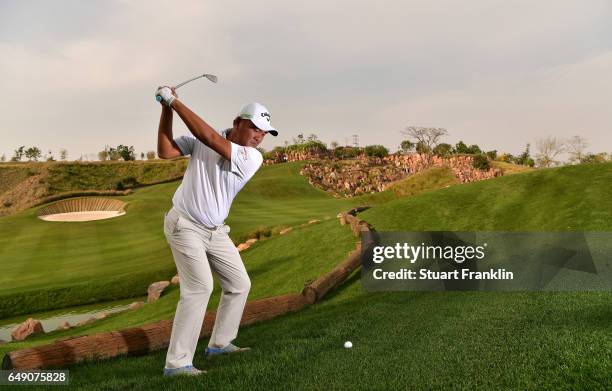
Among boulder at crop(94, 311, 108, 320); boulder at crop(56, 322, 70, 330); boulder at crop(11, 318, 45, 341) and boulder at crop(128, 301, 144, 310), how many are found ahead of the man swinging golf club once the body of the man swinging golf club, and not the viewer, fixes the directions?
0

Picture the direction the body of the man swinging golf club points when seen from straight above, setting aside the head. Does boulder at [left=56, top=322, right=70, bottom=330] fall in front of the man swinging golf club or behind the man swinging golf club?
behind

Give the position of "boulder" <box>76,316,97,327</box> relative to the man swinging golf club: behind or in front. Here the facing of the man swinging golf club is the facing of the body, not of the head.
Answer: behind

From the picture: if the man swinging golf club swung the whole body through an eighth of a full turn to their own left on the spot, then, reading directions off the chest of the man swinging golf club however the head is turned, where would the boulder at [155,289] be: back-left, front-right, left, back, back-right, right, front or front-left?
left

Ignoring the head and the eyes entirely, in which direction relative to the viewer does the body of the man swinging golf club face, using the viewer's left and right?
facing the viewer and to the right of the viewer

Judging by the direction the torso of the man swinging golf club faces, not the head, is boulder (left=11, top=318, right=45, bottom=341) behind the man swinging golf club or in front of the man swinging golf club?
behind

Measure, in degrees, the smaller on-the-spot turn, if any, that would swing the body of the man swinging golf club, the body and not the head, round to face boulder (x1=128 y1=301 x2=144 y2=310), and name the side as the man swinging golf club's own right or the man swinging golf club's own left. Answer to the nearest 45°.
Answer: approximately 135° to the man swinging golf club's own left

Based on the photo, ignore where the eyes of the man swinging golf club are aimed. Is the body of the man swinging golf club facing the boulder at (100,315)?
no
